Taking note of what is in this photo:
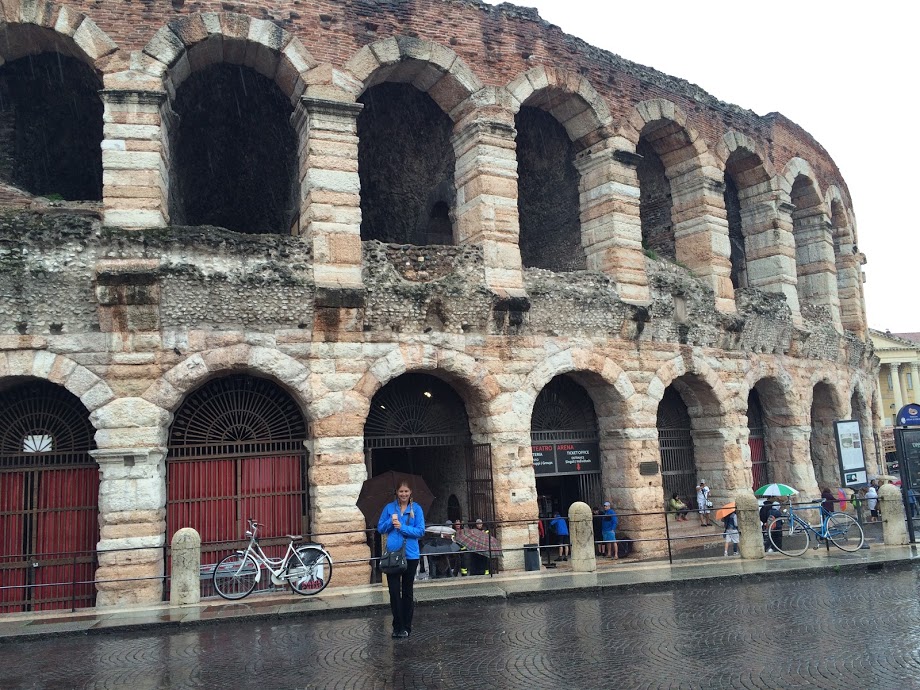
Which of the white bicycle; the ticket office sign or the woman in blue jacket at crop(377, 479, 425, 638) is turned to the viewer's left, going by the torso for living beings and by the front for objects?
the white bicycle

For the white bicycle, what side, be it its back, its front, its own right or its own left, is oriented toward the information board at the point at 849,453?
back

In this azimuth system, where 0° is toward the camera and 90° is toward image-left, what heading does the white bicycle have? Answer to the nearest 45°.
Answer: approximately 90°

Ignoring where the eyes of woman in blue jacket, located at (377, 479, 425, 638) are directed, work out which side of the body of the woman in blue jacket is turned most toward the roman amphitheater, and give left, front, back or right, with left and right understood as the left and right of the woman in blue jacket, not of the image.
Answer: back

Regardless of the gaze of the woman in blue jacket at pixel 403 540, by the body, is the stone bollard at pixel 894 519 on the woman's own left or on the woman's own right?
on the woman's own left

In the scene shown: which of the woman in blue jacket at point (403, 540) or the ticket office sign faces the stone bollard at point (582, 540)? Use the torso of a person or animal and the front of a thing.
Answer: the ticket office sign

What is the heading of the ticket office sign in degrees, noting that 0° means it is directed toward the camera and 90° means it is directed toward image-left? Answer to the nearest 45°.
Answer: approximately 0°

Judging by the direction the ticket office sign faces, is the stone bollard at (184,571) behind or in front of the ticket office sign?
in front
